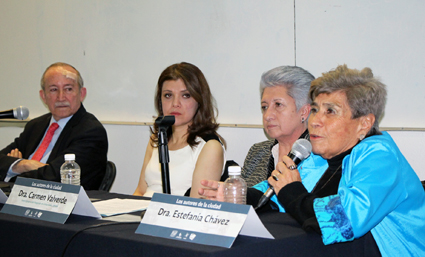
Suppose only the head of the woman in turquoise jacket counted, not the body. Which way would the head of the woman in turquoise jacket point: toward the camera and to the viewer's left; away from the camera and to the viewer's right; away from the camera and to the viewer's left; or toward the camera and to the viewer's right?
toward the camera and to the viewer's left

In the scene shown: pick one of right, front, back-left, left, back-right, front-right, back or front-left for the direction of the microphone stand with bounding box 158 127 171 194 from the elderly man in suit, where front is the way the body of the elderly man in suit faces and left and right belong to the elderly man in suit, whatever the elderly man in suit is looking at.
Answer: front-left

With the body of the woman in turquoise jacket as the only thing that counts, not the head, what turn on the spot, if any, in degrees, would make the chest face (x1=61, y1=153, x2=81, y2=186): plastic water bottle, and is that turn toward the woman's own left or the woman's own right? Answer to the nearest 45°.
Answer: approximately 90° to the woman's own right

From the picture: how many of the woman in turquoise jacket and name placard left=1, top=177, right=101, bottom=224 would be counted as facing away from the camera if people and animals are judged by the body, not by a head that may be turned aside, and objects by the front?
0

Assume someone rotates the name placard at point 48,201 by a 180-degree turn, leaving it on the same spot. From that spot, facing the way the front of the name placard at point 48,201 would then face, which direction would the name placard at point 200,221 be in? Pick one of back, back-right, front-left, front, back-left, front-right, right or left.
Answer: right

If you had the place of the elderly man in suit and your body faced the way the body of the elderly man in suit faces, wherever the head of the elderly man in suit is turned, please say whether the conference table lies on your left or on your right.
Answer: on your left

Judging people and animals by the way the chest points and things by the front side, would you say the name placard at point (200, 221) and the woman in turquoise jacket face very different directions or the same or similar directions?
same or similar directions

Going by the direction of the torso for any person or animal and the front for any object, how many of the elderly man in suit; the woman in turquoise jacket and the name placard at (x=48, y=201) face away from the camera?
0

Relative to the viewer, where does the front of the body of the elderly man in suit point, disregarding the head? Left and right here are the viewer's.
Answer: facing the viewer and to the left of the viewer

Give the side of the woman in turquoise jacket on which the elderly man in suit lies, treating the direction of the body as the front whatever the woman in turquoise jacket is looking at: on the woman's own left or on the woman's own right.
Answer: on the woman's own right

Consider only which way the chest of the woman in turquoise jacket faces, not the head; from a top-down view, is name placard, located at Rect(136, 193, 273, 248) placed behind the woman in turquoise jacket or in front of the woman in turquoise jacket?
in front

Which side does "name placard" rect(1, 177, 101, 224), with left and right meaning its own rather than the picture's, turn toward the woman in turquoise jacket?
left

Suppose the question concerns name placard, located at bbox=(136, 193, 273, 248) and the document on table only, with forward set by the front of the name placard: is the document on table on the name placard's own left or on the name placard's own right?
on the name placard's own right

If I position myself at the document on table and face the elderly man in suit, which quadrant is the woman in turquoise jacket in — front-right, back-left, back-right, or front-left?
back-right
